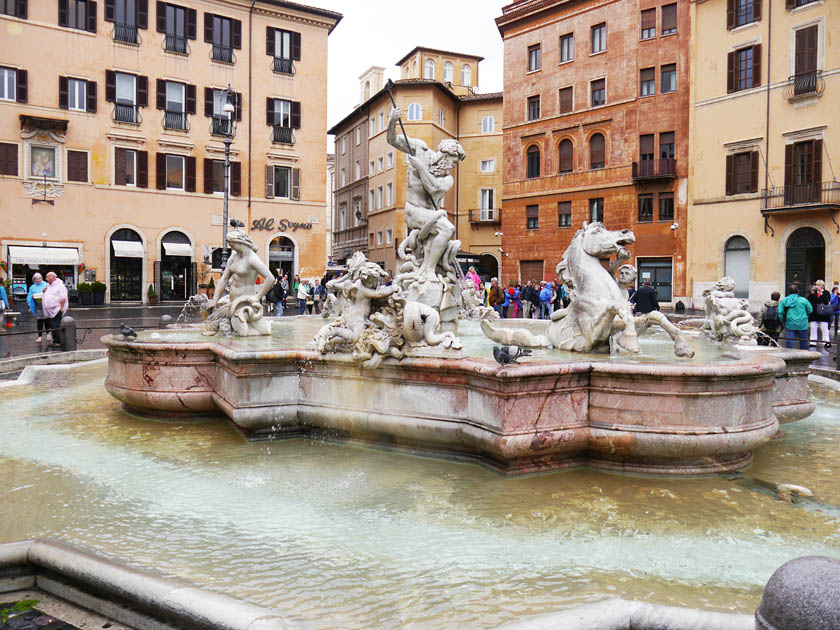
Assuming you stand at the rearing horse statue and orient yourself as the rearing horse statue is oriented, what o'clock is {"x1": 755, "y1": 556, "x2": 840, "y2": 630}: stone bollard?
The stone bollard is roughly at 3 o'clock from the rearing horse statue.

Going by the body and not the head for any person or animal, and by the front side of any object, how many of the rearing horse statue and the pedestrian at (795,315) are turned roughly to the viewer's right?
1

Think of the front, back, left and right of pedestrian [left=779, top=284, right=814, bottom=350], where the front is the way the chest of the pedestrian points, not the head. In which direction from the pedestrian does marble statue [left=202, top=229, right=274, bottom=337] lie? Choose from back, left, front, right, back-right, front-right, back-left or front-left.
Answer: back-left

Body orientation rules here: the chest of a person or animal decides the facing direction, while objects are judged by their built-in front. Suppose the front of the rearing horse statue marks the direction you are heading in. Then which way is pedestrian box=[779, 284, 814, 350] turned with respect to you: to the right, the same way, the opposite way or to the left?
to the left

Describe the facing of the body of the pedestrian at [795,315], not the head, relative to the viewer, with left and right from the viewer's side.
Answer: facing away from the viewer

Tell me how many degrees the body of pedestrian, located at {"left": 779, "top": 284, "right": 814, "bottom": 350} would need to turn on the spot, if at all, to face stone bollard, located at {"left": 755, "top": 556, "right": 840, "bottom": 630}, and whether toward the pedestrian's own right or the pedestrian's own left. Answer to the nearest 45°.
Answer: approximately 180°

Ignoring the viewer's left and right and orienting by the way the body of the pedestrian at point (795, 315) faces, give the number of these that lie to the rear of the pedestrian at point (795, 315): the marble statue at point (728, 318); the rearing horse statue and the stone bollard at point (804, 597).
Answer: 3

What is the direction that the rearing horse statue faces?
to the viewer's right

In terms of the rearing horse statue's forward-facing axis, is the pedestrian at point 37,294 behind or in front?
behind

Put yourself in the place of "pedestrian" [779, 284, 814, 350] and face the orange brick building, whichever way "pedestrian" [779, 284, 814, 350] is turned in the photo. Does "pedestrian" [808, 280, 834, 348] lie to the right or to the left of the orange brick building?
right

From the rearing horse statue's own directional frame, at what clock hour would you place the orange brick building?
The orange brick building is roughly at 9 o'clock from the rearing horse statue.

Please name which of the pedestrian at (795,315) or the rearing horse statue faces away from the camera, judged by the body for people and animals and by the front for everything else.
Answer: the pedestrian
